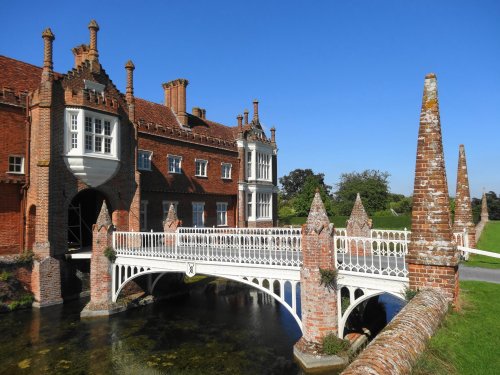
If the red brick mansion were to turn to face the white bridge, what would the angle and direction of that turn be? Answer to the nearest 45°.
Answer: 0° — it already faces it

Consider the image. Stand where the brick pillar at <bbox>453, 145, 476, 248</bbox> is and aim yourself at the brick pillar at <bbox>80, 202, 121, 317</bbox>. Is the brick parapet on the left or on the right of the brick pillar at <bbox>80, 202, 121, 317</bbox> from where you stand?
left

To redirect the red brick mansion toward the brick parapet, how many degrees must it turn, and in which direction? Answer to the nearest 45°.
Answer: approximately 45° to its right

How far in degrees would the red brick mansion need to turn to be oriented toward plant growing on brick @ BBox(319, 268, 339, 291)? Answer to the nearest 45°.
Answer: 0° — it already faces it

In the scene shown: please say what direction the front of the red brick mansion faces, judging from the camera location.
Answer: facing the viewer and to the right of the viewer

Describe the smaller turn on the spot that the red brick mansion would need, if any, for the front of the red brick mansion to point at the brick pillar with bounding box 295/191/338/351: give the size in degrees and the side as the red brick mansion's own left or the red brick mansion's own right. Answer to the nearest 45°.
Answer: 0° — it already faces it
